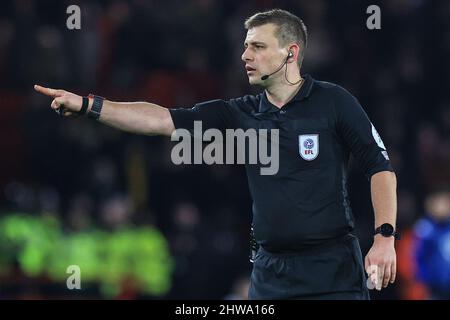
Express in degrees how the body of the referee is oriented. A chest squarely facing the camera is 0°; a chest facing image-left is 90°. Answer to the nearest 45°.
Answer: approximately 45°
